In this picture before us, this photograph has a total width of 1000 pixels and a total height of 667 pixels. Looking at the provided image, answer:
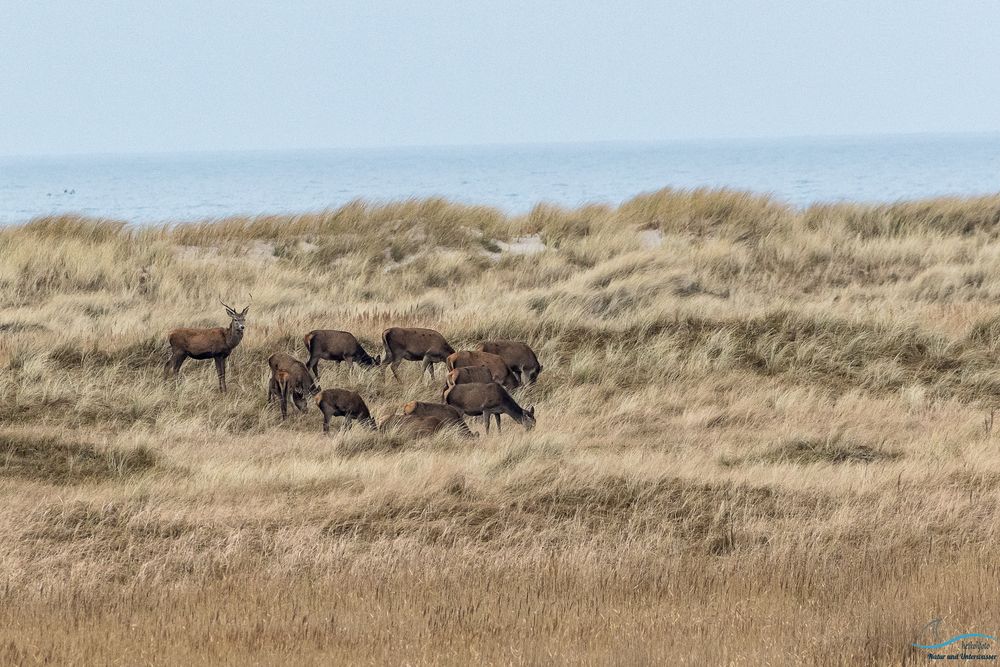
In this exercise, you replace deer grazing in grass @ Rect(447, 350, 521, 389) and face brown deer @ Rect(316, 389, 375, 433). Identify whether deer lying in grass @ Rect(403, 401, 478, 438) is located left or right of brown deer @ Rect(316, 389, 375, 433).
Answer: left

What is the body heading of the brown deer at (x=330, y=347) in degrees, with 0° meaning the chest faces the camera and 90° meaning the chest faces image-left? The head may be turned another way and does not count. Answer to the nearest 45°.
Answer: approximately 270°

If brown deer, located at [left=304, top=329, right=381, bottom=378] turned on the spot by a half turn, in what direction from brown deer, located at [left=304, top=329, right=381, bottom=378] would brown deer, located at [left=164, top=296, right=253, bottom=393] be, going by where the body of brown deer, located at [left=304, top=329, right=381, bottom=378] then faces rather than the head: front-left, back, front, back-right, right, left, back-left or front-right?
front

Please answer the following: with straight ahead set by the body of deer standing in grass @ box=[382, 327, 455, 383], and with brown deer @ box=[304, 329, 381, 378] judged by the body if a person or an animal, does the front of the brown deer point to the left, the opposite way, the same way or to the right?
the same way

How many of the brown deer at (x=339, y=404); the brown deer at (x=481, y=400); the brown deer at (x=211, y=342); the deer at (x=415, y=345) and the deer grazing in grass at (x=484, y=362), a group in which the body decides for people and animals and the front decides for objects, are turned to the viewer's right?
5

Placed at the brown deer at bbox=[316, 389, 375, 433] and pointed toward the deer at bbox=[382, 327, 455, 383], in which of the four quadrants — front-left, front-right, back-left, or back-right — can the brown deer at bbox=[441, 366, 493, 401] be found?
front-right

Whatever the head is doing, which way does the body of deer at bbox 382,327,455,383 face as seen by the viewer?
to the viewer's right

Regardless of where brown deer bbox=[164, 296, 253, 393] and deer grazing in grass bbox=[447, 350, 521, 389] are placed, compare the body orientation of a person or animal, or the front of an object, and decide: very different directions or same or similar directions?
same or similar directions

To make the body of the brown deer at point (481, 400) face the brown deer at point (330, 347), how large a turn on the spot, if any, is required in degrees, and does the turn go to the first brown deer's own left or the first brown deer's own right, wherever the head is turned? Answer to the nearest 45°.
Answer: approximately 135° to the first brown deer's own left

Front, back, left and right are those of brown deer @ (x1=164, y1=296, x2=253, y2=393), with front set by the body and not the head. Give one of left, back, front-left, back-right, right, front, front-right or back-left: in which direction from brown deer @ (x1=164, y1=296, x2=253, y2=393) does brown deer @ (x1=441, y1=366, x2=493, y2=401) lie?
front-right

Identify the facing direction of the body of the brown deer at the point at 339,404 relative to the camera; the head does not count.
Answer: to the viewer's right

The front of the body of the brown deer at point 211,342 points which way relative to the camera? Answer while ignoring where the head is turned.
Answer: to the viewer's right

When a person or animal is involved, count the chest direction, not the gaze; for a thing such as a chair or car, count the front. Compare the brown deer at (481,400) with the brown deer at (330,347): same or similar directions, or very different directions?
same or similar directions

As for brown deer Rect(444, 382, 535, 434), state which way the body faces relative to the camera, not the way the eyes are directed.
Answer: to the viewer's right

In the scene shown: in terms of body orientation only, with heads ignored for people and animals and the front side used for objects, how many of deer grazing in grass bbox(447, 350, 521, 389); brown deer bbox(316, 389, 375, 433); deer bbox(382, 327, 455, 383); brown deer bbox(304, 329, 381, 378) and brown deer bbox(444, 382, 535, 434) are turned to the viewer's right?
5

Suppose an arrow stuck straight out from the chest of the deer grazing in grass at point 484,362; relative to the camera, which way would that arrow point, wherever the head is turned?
to the viewer's right
